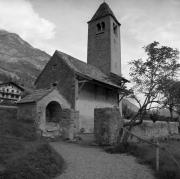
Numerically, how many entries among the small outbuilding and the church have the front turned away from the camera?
0

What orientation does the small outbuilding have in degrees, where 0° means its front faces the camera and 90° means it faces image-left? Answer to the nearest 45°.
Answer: approximately 315°

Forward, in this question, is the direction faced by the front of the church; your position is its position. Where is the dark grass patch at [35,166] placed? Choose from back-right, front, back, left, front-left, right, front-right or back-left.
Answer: front-left

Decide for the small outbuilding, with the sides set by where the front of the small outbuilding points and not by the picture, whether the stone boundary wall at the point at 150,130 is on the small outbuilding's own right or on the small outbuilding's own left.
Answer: on the small outbuilding's own left

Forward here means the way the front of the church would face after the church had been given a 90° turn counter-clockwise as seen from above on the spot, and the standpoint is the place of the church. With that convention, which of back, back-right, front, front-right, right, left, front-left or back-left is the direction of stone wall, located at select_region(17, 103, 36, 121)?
right

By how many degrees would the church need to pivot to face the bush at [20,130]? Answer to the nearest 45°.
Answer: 0° — it already faces it

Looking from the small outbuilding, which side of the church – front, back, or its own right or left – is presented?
front

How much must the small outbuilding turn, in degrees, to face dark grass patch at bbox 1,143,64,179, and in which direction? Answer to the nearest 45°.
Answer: approximately 45° to its right

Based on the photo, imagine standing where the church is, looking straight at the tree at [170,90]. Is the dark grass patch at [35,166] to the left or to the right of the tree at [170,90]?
right

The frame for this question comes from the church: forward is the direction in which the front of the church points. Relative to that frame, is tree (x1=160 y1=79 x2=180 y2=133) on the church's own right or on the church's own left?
on the church's own left

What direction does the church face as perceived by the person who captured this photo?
facing the viewer and to the left of the viewer

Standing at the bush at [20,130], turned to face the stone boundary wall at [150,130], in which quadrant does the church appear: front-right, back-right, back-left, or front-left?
front-left
